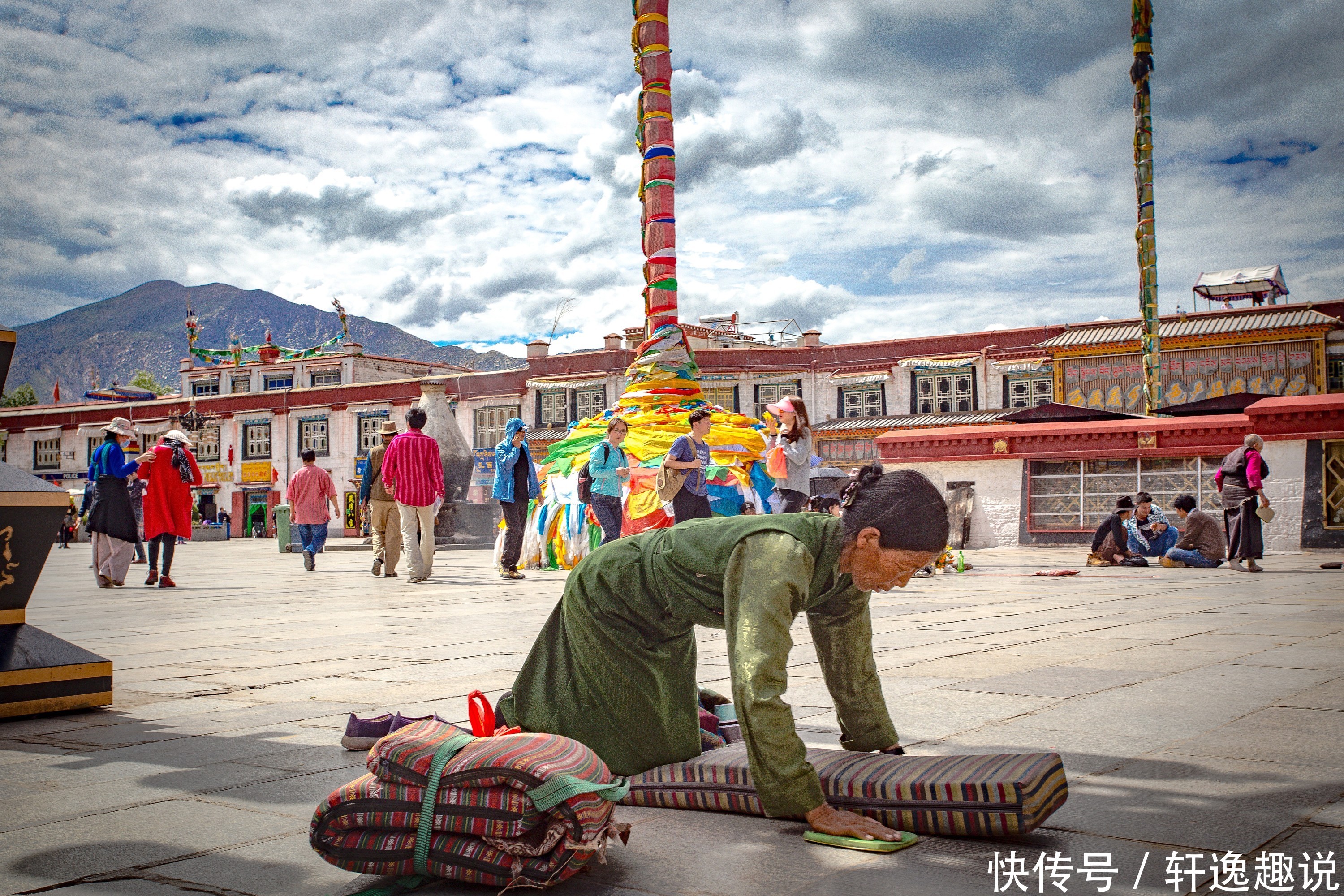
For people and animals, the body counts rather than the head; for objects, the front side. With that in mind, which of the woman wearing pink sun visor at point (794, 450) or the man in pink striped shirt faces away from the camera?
the man in pink striped shirt

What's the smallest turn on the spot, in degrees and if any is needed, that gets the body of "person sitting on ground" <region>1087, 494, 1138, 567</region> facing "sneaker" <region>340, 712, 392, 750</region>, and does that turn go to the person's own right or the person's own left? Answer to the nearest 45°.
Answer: approximately 90° to the person's own right

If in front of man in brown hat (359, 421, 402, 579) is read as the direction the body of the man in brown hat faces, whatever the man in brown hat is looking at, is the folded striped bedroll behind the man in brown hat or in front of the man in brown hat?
behind

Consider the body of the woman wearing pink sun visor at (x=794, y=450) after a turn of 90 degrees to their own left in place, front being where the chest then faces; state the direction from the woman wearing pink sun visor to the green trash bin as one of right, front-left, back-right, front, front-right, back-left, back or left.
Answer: back-right

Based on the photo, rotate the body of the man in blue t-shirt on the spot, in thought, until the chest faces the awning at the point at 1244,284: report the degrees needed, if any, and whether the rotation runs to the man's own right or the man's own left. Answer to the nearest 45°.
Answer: approximately 90° to the man's own left

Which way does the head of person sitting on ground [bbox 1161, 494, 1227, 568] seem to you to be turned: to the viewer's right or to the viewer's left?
to the viewer's left

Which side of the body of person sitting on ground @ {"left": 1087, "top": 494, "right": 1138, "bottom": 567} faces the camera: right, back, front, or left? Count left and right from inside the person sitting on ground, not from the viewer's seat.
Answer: right

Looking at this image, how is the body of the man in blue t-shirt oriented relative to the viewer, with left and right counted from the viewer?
facing the viewer and to the right of the viewer

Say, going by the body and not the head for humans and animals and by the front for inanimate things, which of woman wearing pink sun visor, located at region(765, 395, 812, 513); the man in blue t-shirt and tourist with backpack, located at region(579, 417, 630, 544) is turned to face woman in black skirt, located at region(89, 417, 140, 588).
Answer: the woman wearing pink sun visor

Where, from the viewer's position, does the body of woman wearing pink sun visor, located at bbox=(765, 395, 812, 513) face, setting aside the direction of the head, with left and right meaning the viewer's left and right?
facing to the left of the viewer

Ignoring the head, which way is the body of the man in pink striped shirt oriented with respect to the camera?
away from the camera

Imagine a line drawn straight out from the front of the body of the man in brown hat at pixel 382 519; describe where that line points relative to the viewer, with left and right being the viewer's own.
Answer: facing away from the viewer
